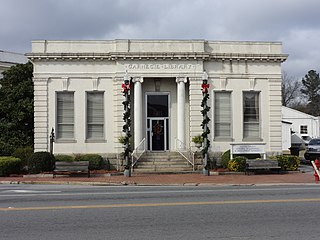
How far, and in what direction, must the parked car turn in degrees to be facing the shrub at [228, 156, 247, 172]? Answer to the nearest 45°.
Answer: approximately 45° to its left

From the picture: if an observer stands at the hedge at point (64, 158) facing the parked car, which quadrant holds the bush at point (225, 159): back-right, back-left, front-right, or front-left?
front-right

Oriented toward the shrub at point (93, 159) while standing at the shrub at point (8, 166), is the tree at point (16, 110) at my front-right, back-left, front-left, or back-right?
front-left

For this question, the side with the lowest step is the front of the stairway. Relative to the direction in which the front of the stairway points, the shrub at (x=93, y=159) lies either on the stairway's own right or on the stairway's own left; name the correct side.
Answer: on the stairway's own right

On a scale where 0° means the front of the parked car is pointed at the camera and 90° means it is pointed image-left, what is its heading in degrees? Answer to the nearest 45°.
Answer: approximately 45°

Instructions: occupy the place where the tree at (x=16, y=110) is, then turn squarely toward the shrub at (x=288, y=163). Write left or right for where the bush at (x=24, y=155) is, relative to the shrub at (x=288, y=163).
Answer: right

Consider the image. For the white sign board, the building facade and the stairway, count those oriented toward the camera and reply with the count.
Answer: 3

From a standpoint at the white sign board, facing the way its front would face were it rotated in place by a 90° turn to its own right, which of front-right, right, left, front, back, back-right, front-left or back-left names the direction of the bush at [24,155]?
front

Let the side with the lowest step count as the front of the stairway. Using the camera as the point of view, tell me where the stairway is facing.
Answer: facing the viewer

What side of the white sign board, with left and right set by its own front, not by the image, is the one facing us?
front
